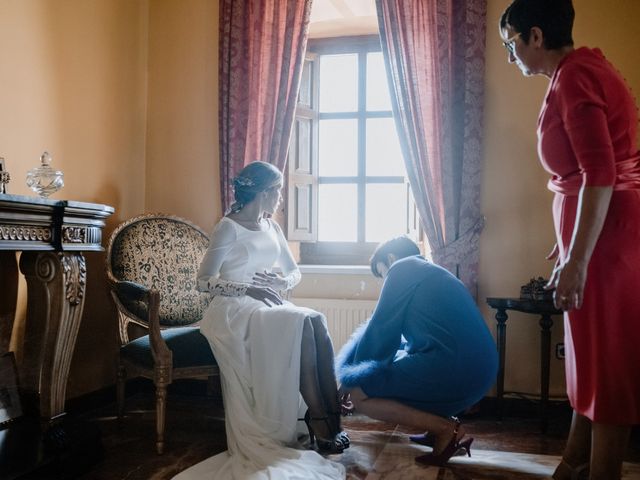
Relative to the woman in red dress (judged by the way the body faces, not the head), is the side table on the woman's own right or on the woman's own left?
on the woman's own right

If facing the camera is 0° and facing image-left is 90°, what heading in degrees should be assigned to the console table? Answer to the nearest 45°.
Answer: approximately 315°

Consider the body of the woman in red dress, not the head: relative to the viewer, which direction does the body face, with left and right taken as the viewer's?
facing to the left of the viewer

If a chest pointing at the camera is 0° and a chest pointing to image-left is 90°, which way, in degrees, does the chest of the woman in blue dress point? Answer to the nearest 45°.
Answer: approximately 90°

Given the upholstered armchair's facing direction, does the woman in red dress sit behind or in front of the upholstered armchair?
in front

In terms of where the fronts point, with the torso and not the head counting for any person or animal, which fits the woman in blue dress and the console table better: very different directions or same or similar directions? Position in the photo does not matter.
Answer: very different directions

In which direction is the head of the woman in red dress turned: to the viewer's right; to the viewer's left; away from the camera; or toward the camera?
to the viewer's left

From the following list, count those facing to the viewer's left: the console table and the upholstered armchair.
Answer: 0

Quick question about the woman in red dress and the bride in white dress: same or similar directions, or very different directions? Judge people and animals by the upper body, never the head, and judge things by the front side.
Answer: very different directions

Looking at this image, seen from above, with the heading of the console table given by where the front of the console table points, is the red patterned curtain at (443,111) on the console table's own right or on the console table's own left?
on the console table's own left

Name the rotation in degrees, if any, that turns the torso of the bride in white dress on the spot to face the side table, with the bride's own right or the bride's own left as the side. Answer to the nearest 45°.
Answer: approximately 45° to the bride's own left

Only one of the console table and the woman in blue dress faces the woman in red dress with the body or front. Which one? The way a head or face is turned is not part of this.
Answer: the console table

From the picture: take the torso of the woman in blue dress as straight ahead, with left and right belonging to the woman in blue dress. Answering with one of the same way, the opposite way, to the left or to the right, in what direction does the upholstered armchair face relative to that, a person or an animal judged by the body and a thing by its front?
the opposite way
